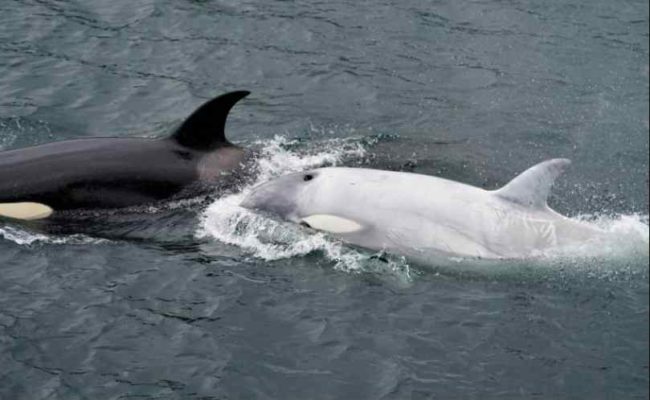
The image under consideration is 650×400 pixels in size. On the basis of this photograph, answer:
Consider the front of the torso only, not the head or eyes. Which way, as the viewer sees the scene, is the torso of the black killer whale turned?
to the viewer's left

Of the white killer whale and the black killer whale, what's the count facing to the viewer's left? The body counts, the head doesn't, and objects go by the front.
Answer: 2

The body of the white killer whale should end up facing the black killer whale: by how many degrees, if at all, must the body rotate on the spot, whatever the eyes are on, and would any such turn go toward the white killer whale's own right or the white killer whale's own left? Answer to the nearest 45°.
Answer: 0° — it already faces it

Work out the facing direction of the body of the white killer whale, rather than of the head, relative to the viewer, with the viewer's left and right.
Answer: facing to the left of the viewer

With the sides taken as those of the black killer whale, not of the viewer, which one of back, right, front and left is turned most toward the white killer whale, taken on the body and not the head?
back
